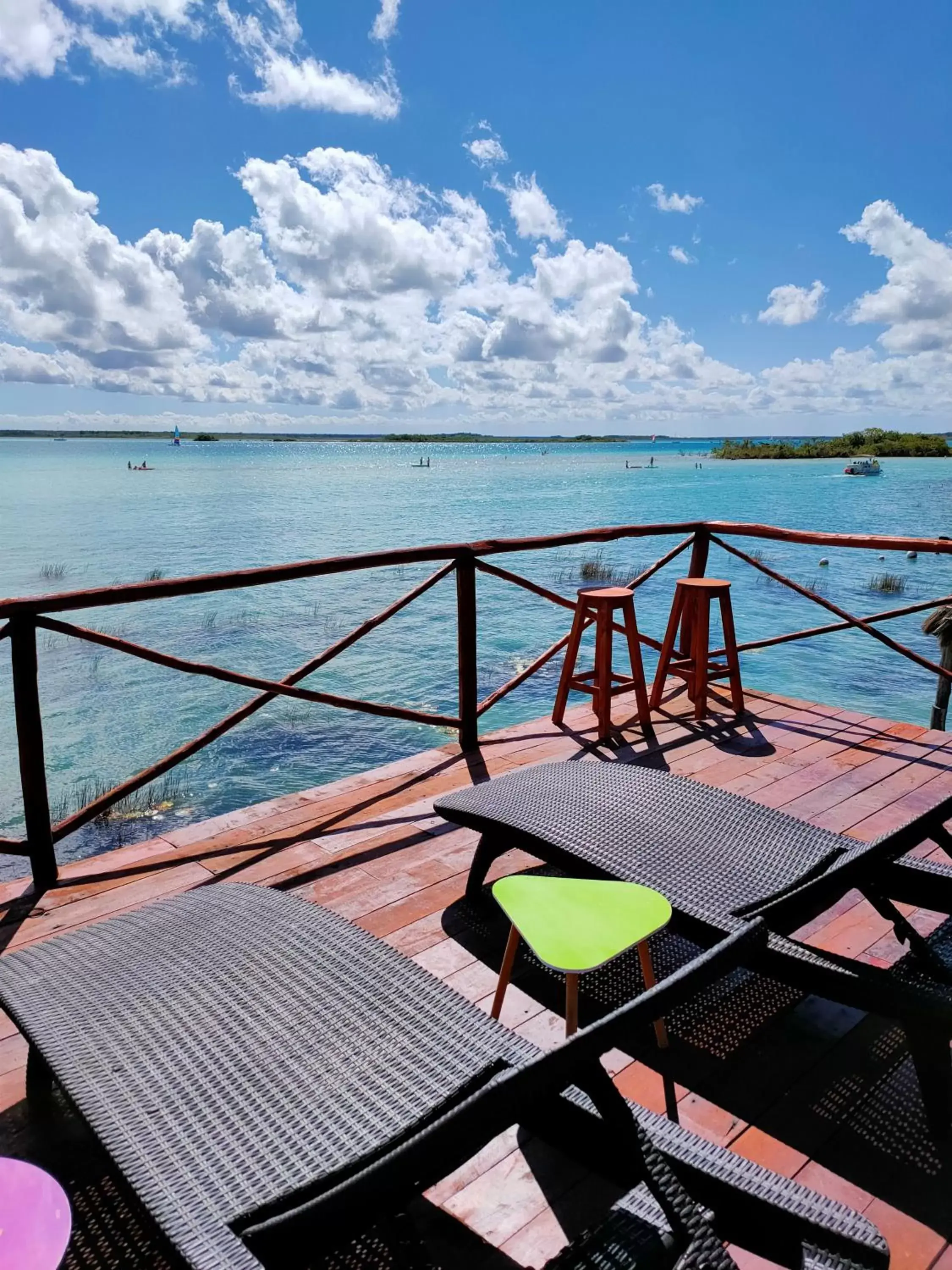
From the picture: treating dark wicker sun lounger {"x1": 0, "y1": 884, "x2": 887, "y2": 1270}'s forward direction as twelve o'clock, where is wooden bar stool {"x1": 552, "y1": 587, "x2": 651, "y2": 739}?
The wooden bar stool is roughly at 2 o'clock from the dark wicker sun lounger.

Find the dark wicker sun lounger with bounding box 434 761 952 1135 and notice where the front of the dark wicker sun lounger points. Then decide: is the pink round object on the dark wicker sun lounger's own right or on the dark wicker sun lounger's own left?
on the dark wicker sun lounger's own left

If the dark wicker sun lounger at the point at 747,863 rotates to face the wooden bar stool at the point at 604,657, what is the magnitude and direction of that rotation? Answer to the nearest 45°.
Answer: approximately 45° to its right

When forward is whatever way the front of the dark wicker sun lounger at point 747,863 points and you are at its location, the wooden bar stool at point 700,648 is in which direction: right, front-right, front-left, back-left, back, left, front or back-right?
front-right

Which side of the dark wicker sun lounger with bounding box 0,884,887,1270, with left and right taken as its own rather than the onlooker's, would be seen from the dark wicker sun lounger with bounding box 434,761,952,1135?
right

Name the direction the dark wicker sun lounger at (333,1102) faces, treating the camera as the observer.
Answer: facing away from the viewer and to the left of the viewer

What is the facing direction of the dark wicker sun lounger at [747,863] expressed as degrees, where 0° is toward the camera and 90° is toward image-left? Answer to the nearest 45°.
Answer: approximately 135°
